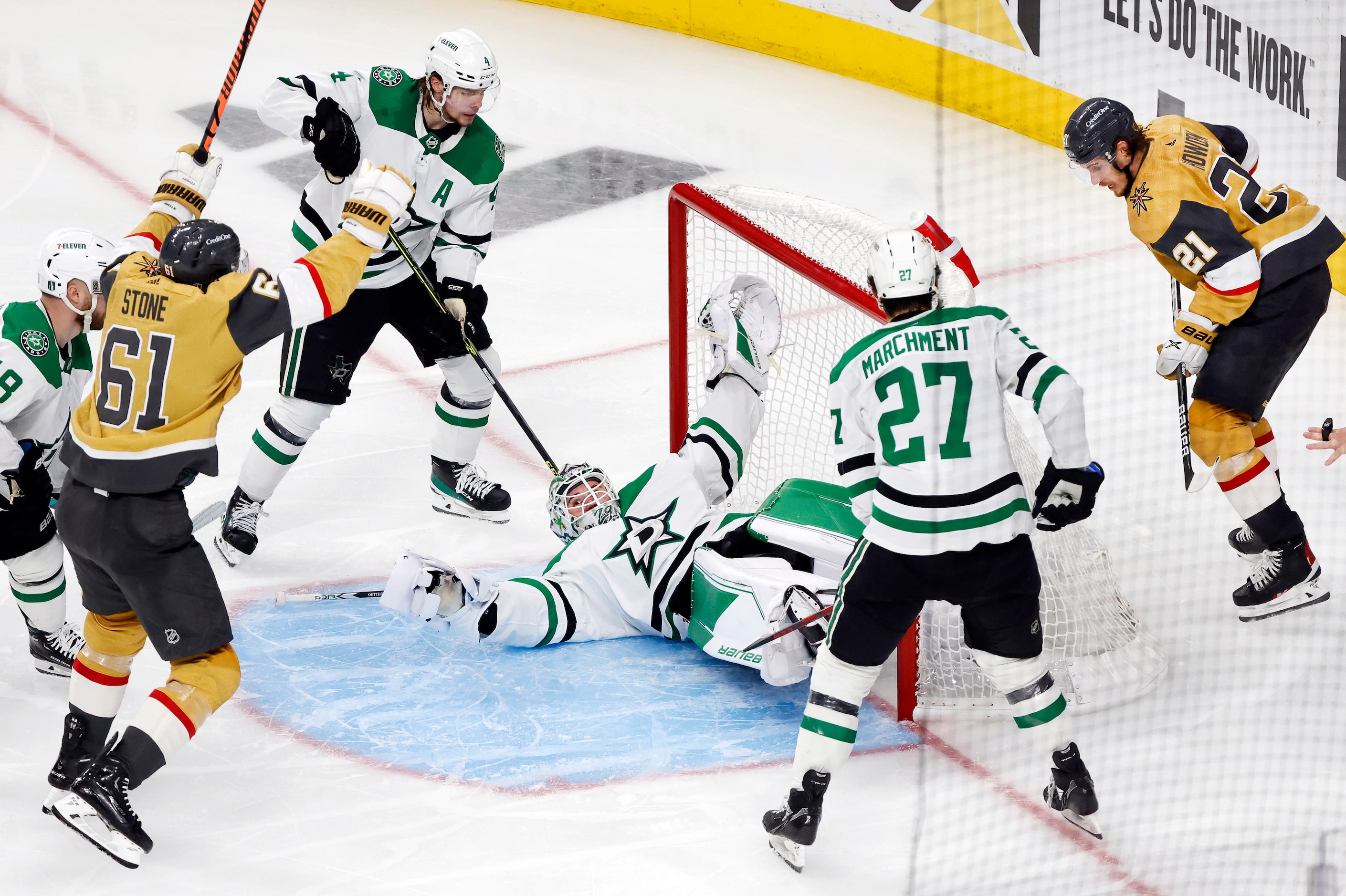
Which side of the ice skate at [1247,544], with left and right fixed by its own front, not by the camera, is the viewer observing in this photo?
left

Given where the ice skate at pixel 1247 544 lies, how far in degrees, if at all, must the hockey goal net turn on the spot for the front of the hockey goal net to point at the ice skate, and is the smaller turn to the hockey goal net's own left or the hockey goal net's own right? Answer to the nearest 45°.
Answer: approximately 135° to the hockey goal net's own left

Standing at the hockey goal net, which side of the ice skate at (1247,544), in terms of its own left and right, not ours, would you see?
front

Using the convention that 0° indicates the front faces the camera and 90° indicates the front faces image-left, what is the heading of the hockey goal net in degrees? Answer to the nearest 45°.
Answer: approximately 45°

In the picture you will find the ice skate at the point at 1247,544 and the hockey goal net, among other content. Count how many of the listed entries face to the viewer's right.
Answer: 0
